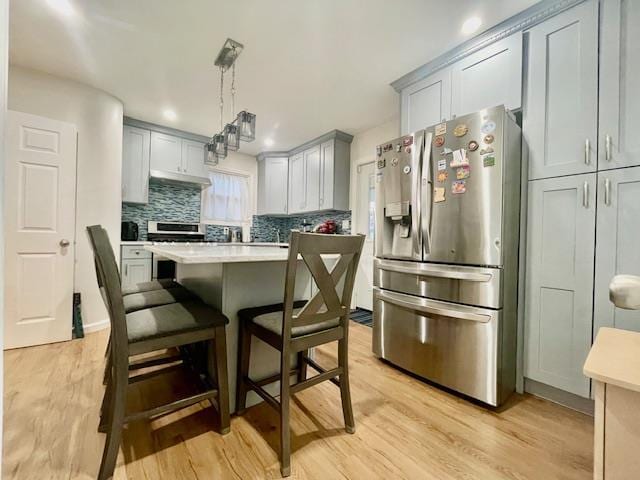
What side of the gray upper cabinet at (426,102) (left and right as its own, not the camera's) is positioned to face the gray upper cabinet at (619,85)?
left

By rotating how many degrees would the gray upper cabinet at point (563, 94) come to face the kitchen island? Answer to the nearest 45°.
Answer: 0° — it already faces it

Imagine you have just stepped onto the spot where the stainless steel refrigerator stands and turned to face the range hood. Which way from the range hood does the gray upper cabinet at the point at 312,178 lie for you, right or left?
right

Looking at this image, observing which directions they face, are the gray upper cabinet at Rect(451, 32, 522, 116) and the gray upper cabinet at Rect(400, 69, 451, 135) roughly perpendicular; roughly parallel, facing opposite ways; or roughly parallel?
roughly parallel

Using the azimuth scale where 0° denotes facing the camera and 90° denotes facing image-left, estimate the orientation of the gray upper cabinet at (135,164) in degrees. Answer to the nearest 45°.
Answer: approximately 315°

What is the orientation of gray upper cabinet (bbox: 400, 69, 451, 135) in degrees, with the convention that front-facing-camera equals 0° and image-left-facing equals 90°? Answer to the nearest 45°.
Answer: approximately 45°

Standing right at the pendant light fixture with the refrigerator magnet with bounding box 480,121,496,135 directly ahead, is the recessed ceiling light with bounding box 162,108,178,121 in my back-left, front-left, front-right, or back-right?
back-left

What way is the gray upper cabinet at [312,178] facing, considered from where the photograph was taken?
facing the viewer and to the left of the viewer

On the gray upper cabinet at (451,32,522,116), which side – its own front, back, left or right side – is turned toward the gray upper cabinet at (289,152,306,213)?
right

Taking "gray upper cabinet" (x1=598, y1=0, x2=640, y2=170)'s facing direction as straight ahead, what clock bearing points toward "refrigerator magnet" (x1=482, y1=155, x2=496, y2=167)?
The refrigerator magnet is roughly at 2 o'clock from the gray upper cabinet.

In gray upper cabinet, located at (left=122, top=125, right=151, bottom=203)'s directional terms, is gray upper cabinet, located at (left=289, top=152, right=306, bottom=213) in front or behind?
in front

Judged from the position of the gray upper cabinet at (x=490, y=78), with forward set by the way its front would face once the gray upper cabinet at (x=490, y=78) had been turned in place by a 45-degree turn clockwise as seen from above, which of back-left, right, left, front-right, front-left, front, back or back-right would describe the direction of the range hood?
front

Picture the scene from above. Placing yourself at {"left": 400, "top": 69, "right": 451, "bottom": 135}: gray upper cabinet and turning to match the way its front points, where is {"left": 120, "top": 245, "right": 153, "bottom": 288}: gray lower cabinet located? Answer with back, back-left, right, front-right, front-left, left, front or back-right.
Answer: front-right
